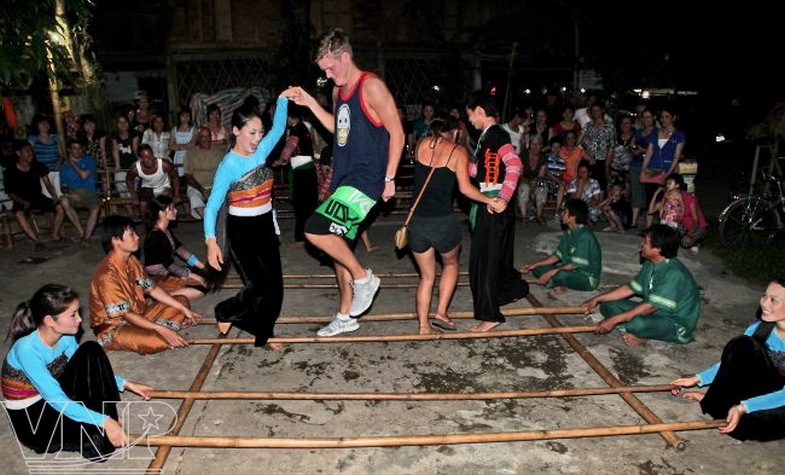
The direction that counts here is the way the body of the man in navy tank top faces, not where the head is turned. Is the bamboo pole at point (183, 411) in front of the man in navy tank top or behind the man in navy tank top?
in front

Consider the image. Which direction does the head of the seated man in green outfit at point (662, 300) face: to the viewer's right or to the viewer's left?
to the viewer's left

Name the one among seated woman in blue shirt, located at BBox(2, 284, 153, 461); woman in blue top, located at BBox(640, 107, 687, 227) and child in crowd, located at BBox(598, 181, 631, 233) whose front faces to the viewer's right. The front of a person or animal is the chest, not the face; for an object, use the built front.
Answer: the seated woman in blue shirt

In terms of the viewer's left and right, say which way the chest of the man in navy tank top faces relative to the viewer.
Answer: facing the viewer and to the left of the viewer

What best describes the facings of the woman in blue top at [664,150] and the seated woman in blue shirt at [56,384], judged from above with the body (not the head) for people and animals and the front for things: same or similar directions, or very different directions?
very different directions

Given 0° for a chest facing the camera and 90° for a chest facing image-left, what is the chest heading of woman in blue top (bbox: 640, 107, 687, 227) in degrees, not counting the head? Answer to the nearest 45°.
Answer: approximately 45°

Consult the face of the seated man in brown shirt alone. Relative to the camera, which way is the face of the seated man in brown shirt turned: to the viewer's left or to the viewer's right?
to the viewer's right

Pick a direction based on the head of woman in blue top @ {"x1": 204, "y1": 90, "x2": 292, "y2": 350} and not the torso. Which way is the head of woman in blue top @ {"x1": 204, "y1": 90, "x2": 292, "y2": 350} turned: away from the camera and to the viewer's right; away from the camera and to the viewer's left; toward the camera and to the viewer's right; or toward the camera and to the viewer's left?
toward the camera and to the viewer's right

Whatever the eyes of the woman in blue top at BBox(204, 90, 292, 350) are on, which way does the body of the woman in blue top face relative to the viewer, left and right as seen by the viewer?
facing the viewer and to the right of the viewer

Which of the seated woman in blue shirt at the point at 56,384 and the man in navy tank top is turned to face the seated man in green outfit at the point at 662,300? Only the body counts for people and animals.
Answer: the seated woman in blue shirt
